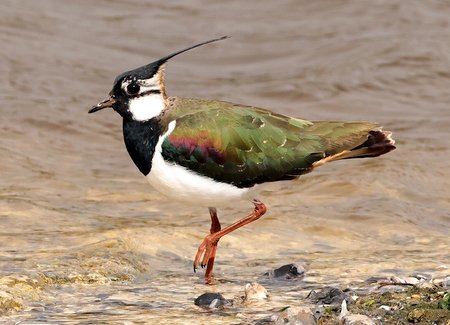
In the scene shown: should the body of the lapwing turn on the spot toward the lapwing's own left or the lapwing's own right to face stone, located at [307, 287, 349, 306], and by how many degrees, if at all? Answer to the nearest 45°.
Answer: approximately 135° to the lapwing's own left

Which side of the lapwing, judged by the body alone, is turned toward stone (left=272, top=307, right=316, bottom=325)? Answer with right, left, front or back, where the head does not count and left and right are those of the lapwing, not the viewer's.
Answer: left

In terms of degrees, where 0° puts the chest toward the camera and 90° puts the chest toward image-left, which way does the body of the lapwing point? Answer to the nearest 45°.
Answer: approximately 90°

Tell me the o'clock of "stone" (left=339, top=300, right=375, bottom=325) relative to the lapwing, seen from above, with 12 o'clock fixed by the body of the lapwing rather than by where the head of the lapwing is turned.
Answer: The stone is roughly at 8 o'clock from the lapwing.
